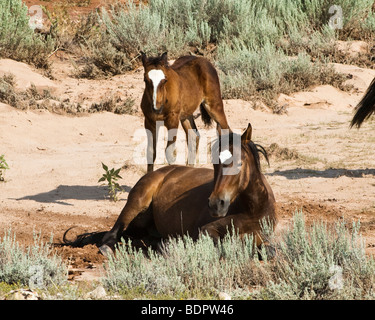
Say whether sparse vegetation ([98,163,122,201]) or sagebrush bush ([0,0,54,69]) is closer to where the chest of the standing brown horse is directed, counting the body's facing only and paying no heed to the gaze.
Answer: the sparse vegetation

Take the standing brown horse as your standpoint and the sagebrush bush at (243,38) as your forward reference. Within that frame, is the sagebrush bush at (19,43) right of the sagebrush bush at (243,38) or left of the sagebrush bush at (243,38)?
left

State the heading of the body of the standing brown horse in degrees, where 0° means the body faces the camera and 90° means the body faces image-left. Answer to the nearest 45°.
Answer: approximately 45°

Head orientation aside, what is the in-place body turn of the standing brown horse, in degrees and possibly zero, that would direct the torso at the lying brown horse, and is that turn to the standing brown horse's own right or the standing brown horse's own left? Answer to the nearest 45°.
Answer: approximately 45° to the standing brown horse's own left

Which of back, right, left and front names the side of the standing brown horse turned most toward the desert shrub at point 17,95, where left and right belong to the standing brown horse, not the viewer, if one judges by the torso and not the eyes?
right

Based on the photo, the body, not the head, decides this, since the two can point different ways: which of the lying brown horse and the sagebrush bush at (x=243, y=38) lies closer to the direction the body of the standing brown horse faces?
the lying brown horse

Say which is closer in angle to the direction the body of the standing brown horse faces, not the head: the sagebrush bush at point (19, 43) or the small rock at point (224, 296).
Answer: the small rock

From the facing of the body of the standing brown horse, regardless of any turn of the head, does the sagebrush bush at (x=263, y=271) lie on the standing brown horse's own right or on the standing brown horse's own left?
on the standing brown horse's own left

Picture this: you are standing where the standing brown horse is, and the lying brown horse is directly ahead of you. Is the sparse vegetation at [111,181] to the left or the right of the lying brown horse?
right
